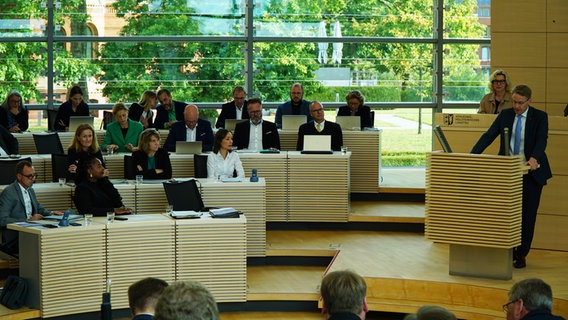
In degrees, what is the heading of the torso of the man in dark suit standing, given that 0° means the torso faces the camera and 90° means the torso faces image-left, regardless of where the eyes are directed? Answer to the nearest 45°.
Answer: approximately 45°

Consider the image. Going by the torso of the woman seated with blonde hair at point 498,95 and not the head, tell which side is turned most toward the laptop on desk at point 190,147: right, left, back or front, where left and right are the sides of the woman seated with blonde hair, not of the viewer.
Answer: right

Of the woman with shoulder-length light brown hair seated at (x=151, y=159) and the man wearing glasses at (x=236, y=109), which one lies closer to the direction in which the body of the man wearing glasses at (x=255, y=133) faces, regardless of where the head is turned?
the woman with shoulder-length light brown hair seated

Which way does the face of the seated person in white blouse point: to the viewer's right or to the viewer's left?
to the viewer's right

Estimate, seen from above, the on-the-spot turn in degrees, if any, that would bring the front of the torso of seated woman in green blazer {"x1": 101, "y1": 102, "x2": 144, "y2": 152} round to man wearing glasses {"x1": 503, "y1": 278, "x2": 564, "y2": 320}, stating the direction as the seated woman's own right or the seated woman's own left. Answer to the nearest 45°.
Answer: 0° — they already face them

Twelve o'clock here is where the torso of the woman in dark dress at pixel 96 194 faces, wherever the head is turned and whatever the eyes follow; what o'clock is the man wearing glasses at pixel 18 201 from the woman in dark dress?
The man wearing glasses is roughly at 4 o'clock from the woman in dark dress.
